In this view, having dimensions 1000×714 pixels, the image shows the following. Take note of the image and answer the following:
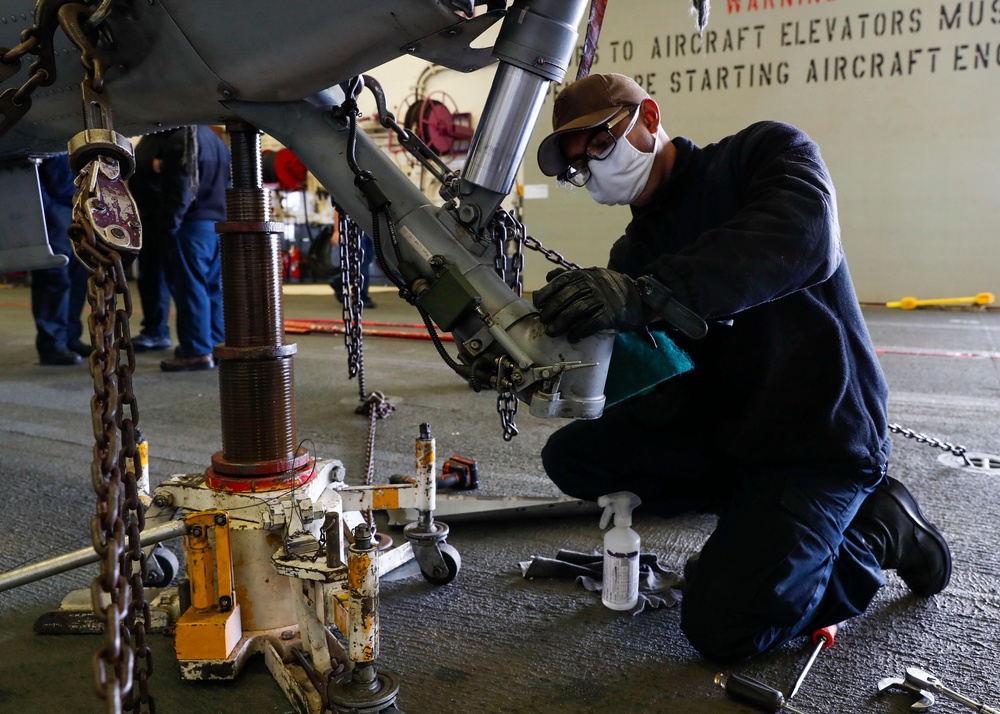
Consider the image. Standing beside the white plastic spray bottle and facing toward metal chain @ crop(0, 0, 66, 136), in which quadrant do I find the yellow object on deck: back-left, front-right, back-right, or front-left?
back-right
